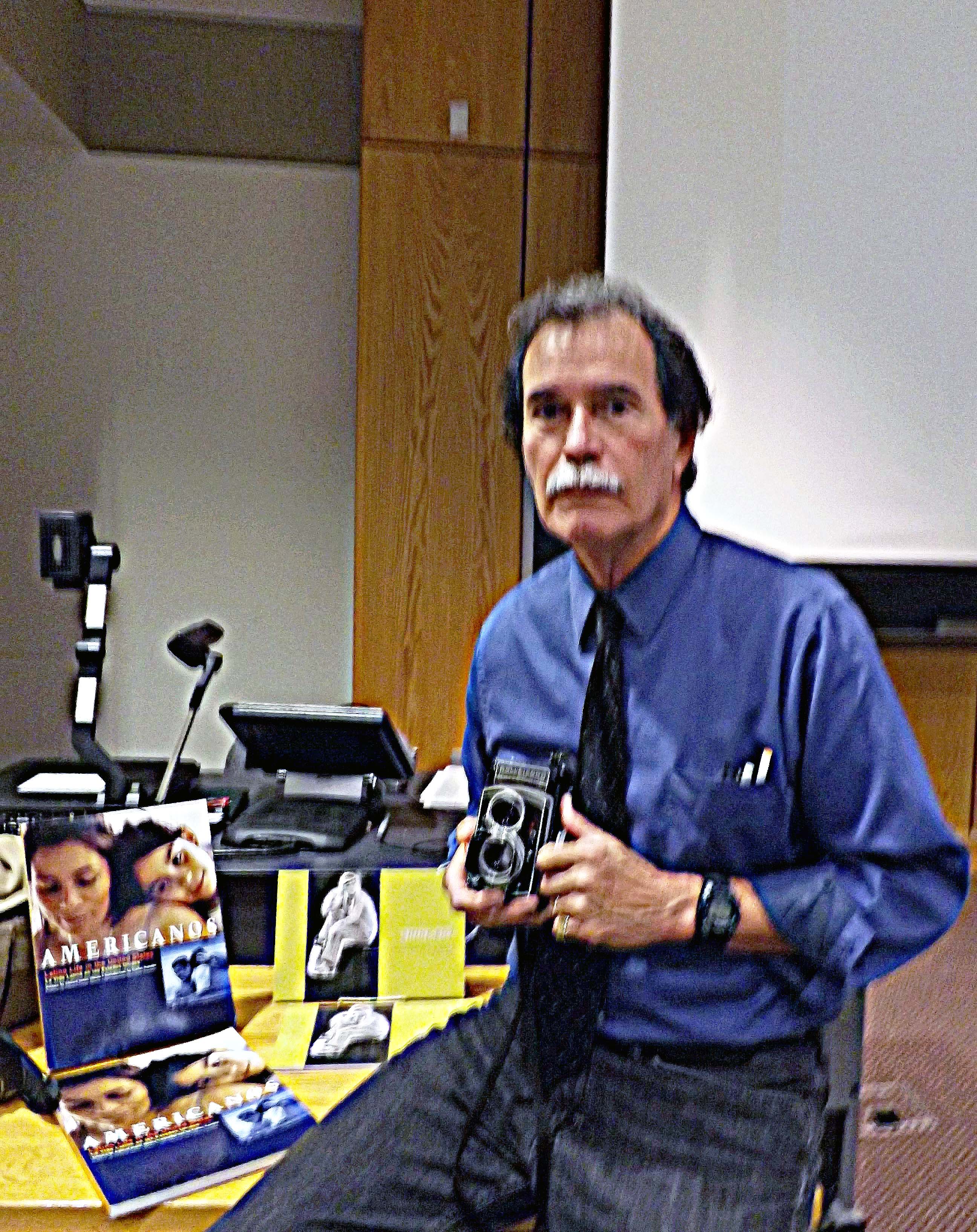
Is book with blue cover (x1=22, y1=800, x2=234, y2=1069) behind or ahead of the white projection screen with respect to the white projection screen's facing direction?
ahead

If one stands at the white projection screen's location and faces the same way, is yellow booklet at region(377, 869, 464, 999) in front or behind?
in front

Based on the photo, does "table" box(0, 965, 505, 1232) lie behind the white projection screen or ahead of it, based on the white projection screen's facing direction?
ahead

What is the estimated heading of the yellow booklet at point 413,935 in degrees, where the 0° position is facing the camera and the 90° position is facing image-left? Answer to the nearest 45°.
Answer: approximately 0°

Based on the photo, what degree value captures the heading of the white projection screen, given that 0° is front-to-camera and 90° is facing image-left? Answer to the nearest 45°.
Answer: approximately 0°

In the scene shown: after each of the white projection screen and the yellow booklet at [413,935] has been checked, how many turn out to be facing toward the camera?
2
